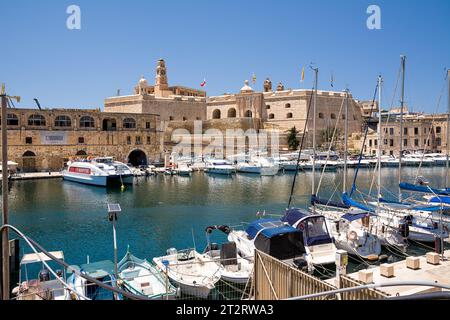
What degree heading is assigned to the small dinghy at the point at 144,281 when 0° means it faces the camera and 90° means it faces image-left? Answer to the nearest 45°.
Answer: approximately 135°

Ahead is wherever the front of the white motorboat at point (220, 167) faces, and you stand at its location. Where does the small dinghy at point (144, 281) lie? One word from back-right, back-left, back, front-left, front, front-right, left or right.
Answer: right

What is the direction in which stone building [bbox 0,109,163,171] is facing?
toward the camera

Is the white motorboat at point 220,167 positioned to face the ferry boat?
no

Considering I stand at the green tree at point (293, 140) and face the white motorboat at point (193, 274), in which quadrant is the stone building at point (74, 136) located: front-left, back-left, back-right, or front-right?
front-right

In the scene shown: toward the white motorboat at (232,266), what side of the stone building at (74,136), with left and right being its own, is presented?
front

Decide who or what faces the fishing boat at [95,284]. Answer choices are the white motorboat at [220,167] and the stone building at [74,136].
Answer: the stone building

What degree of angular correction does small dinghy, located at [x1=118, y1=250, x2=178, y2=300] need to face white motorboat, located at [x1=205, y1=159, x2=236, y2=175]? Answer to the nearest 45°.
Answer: approximately 45° to its right

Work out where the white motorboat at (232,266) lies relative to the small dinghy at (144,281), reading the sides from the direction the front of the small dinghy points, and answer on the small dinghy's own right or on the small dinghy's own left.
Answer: on the small dinghy's own right

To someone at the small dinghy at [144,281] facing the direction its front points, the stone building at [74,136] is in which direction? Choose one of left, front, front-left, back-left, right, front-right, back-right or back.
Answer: front-right

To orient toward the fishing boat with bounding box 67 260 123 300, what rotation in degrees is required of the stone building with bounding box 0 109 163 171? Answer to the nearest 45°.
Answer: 0° — it already faces it
